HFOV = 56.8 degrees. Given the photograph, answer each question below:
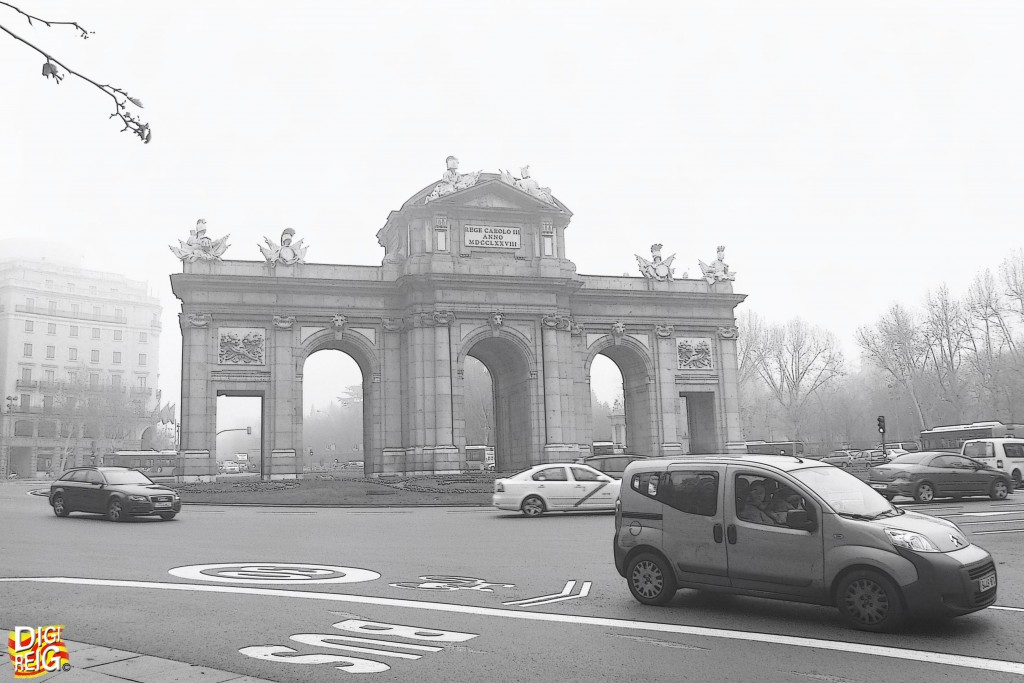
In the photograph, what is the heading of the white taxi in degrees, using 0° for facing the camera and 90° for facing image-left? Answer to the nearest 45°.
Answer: approximately 270°

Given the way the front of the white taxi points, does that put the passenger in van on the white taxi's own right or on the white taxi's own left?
on the white taxi's own right

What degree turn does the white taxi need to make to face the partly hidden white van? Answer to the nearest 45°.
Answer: approximately 45° to its left

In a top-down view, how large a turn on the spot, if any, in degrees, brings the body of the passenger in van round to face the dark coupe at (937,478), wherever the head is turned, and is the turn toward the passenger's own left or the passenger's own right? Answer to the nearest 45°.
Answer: approximately 135° to the passenger's own left

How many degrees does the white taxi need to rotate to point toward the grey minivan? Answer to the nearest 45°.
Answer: approximately 90° to its right

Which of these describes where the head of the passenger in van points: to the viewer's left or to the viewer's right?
to the viewer's right

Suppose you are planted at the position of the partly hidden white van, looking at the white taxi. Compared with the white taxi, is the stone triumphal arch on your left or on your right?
right

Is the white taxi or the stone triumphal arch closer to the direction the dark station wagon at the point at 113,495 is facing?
the white taxi

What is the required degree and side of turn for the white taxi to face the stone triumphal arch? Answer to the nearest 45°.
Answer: approximately 90° to its left

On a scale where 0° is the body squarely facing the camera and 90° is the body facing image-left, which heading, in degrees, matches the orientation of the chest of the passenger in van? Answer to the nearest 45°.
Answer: approximately 315°
